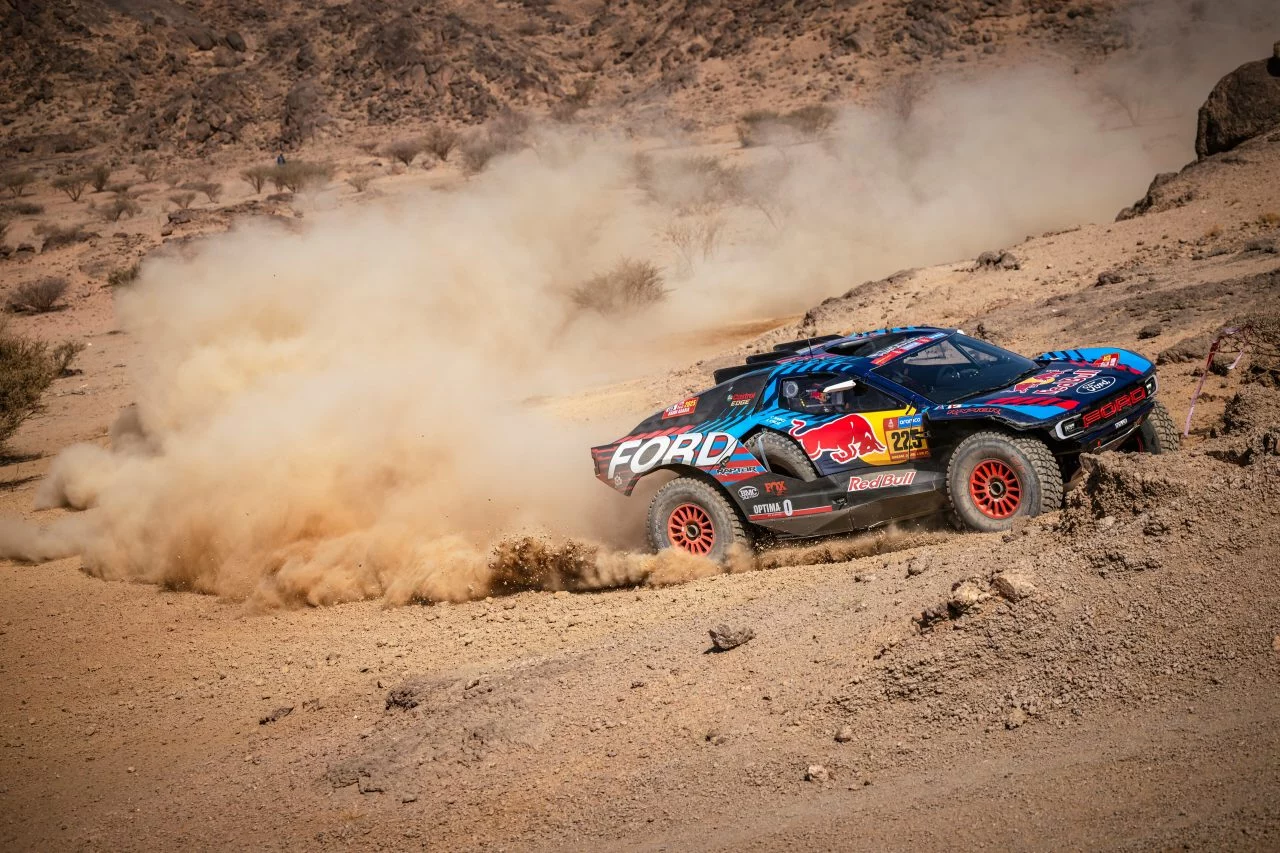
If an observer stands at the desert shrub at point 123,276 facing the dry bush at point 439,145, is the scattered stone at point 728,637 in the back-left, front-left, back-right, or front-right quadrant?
back-right

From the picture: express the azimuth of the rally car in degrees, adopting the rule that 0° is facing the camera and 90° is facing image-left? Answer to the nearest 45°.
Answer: approximately 315°

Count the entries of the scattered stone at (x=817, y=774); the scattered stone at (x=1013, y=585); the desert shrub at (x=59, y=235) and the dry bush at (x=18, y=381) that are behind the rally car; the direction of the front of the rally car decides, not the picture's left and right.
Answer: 2

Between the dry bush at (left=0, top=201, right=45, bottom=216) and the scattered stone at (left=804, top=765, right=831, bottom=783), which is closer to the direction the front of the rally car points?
the scattered stone

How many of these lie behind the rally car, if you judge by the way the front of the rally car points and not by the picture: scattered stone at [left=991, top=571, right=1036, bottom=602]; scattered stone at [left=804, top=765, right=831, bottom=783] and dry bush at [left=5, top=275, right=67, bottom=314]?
1

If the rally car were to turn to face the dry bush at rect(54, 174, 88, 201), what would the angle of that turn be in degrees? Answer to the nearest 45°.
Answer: approximately 180°

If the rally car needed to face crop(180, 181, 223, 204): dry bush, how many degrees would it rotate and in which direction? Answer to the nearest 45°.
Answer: approximately 180°

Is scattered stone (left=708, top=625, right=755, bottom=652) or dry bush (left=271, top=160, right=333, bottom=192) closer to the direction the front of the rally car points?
the scattered stone

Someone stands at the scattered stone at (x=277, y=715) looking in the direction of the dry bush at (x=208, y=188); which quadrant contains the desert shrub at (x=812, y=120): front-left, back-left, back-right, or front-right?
front-right

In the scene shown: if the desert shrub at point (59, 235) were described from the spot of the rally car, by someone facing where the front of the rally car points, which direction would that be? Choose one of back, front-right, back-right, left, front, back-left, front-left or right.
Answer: back

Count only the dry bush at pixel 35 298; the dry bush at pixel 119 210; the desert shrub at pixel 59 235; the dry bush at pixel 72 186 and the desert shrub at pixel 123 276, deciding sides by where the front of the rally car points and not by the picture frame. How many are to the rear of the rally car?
5

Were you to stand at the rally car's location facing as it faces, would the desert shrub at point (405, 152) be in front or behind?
behind

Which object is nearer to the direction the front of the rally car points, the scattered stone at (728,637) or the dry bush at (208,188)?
the scattered stone

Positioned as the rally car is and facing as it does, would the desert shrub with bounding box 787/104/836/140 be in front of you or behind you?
behind

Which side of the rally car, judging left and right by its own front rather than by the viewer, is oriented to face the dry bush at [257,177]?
back

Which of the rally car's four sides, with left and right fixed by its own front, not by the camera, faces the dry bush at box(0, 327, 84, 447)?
back

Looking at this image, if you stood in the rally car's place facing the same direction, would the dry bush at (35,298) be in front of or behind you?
behind

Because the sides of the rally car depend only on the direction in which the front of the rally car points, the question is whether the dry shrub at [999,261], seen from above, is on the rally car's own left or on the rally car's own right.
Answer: on the rally car's own left

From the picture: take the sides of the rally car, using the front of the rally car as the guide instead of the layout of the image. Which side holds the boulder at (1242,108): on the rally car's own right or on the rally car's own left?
on the rally car's own left

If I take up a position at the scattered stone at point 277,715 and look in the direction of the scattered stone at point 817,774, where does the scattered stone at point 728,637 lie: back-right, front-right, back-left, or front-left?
front-left

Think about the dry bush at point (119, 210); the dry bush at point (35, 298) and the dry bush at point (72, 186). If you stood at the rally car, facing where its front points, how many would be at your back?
3
